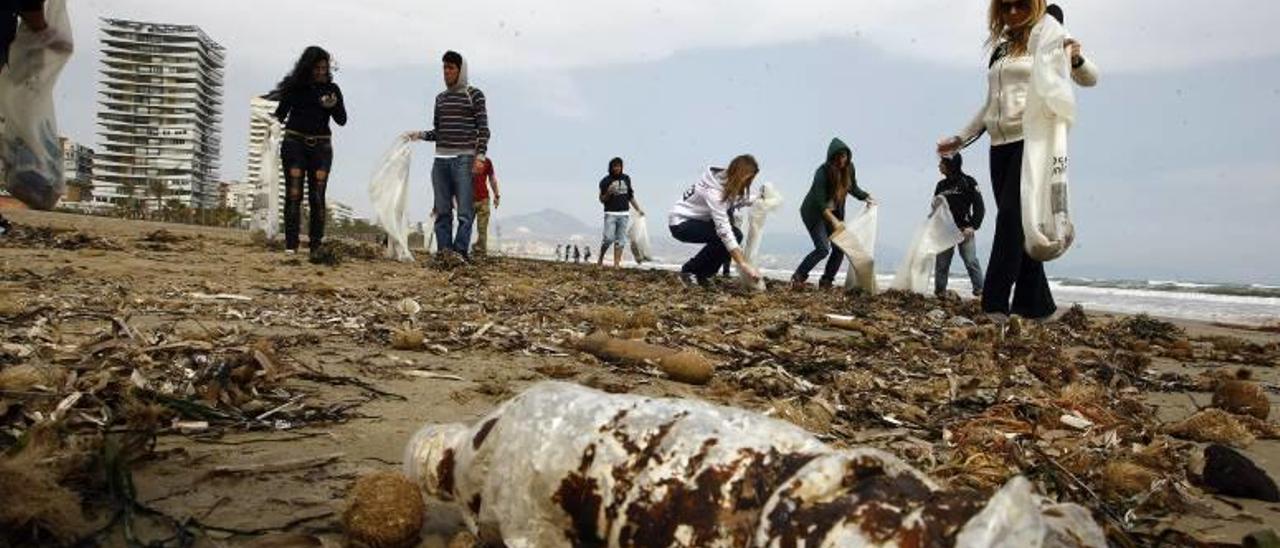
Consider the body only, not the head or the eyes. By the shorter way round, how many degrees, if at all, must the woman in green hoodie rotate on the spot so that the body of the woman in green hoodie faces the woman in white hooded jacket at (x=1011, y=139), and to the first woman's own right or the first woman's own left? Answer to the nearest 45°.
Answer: approximately 45° to the first woman's own right

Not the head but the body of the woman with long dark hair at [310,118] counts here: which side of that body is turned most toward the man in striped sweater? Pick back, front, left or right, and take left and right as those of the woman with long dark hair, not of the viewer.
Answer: left

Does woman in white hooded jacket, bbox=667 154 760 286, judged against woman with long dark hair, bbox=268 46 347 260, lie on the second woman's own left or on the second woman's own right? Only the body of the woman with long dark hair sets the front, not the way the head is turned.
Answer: on the second woman's own left

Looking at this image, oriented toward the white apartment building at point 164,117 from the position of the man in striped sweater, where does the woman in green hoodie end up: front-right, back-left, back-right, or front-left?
back-right

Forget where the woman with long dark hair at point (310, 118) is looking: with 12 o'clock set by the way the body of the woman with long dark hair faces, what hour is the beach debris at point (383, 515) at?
The beach debris is roughly at 12 o'clock from the woman with long dark hair.

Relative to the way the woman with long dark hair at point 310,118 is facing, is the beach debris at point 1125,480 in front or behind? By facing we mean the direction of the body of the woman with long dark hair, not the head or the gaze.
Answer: in front

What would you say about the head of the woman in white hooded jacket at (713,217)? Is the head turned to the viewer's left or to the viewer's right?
to the viewer's right

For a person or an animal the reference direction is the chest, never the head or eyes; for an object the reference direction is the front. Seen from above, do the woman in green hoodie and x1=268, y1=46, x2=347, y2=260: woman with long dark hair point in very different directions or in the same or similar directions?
same or similar directions

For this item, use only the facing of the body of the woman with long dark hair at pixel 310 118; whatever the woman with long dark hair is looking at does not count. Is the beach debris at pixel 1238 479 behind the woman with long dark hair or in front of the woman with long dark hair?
in front

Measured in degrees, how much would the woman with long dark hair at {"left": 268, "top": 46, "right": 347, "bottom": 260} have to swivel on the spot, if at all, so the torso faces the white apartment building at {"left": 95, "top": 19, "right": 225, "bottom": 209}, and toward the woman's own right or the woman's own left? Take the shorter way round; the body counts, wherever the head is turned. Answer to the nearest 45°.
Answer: approximately 180°

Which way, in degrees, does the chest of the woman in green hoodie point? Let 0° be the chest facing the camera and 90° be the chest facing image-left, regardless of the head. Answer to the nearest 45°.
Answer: approximately 315°

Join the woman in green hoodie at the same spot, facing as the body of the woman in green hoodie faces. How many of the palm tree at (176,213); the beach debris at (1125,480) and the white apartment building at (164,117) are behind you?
2

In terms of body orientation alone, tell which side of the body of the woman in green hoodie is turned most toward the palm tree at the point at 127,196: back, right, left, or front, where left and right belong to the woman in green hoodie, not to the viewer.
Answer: back

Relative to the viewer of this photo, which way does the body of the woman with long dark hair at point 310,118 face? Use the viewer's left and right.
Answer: facing the viewer

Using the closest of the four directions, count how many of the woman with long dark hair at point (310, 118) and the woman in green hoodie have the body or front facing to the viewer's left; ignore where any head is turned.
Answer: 0
